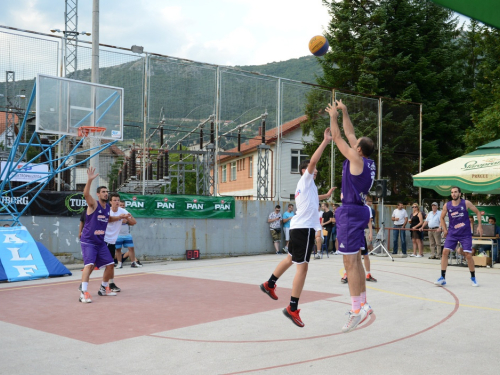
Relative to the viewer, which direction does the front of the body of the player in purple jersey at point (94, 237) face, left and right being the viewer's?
facing the viewer and to the right of the viewer

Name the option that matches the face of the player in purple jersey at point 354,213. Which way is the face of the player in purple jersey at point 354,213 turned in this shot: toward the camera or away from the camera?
away from the camera

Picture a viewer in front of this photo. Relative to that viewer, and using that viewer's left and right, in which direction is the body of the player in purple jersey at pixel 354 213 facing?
facing to the left of the viewer

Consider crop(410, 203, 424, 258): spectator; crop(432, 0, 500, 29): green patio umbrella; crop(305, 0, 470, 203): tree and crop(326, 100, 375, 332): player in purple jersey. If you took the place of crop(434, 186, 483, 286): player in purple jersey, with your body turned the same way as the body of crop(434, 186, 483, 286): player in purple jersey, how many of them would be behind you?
2

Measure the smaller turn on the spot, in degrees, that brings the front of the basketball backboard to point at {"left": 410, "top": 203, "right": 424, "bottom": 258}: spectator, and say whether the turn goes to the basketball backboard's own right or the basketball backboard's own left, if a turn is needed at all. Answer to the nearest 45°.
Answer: approximately 45° to the basketball backboard's own left

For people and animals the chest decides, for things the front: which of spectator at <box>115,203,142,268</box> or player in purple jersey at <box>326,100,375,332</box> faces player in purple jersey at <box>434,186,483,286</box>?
the spectator

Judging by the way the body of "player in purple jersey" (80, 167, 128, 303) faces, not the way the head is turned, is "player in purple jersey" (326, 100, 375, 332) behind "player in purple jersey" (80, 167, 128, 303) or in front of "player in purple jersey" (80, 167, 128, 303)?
in front

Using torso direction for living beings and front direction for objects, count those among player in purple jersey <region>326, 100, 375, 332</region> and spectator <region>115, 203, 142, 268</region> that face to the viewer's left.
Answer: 1

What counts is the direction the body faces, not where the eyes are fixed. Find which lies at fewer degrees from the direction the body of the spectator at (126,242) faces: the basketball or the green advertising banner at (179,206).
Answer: the basketball

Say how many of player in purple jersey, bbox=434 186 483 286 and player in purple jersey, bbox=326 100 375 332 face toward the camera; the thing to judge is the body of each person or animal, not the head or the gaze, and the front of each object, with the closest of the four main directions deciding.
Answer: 1

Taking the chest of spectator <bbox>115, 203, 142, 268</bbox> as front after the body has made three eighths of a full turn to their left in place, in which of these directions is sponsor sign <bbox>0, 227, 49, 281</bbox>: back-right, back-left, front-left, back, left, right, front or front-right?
back-left

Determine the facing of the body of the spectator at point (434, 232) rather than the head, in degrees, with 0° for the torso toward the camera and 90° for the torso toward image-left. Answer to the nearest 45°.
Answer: approximately 45°

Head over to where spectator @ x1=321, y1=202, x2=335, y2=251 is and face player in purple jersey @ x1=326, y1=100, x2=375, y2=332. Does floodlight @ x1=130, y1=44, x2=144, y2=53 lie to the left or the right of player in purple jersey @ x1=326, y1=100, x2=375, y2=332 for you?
right

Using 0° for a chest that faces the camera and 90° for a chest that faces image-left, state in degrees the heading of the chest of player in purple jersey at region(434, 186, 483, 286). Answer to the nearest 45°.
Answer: approximately 0°
